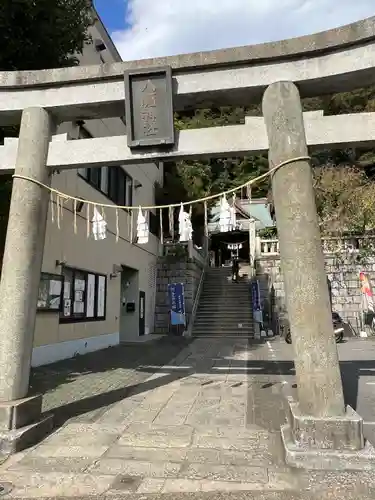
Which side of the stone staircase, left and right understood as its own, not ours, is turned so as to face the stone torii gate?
front

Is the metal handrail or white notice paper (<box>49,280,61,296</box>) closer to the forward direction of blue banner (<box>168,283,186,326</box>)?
the white notice paper

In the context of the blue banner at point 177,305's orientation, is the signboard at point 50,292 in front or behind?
in front

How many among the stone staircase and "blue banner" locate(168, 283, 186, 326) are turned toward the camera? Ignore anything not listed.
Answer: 2

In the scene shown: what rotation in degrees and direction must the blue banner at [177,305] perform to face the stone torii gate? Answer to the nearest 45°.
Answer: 0° — it already faces it

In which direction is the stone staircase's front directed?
toward the camera

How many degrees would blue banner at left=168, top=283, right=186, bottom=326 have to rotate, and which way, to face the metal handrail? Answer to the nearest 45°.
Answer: approximately 135° to its left

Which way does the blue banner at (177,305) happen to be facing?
toward the camera

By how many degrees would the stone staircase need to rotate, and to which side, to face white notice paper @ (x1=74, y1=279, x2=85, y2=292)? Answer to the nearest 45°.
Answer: approximately 45° to its right

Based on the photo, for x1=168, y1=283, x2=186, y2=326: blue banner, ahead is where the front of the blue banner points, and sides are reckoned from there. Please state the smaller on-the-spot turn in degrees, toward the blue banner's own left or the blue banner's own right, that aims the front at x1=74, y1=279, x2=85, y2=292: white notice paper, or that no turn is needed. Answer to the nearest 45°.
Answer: approximately 45° to the blue banner's own right

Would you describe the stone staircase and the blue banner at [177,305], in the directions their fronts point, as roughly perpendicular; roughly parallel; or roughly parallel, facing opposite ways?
roughly parallel

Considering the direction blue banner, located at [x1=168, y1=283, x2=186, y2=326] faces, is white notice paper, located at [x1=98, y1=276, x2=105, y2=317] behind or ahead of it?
ahead

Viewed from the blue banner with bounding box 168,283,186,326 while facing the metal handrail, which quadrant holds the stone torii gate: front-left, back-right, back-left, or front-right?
back-right
